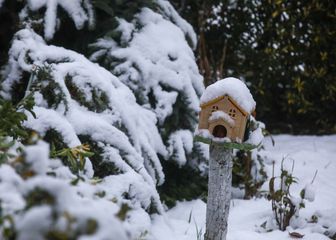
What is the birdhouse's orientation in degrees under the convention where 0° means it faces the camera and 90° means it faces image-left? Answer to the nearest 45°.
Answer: approximately 0°

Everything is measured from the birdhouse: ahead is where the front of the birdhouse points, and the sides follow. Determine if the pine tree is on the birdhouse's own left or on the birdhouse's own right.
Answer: on the birdhouse's own right
